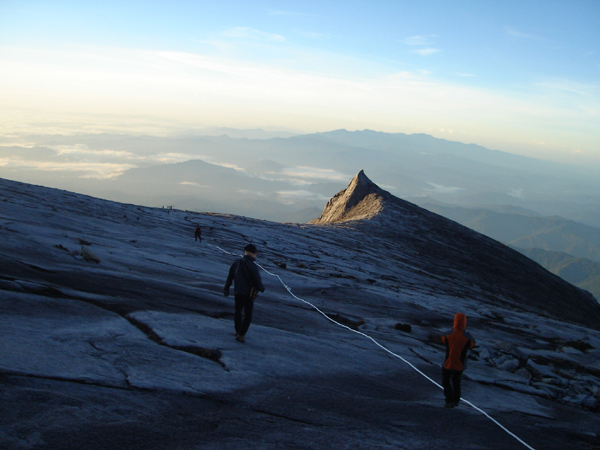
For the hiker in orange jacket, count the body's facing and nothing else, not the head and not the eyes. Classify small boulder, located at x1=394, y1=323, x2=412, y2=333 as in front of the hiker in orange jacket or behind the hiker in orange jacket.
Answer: in front

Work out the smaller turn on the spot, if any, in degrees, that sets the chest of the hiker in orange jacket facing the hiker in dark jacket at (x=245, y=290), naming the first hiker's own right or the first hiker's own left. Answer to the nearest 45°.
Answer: approximately 90° to the first hiker's own left

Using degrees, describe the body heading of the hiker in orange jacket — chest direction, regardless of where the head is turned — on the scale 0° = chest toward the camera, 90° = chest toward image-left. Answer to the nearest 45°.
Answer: approximately 180°
